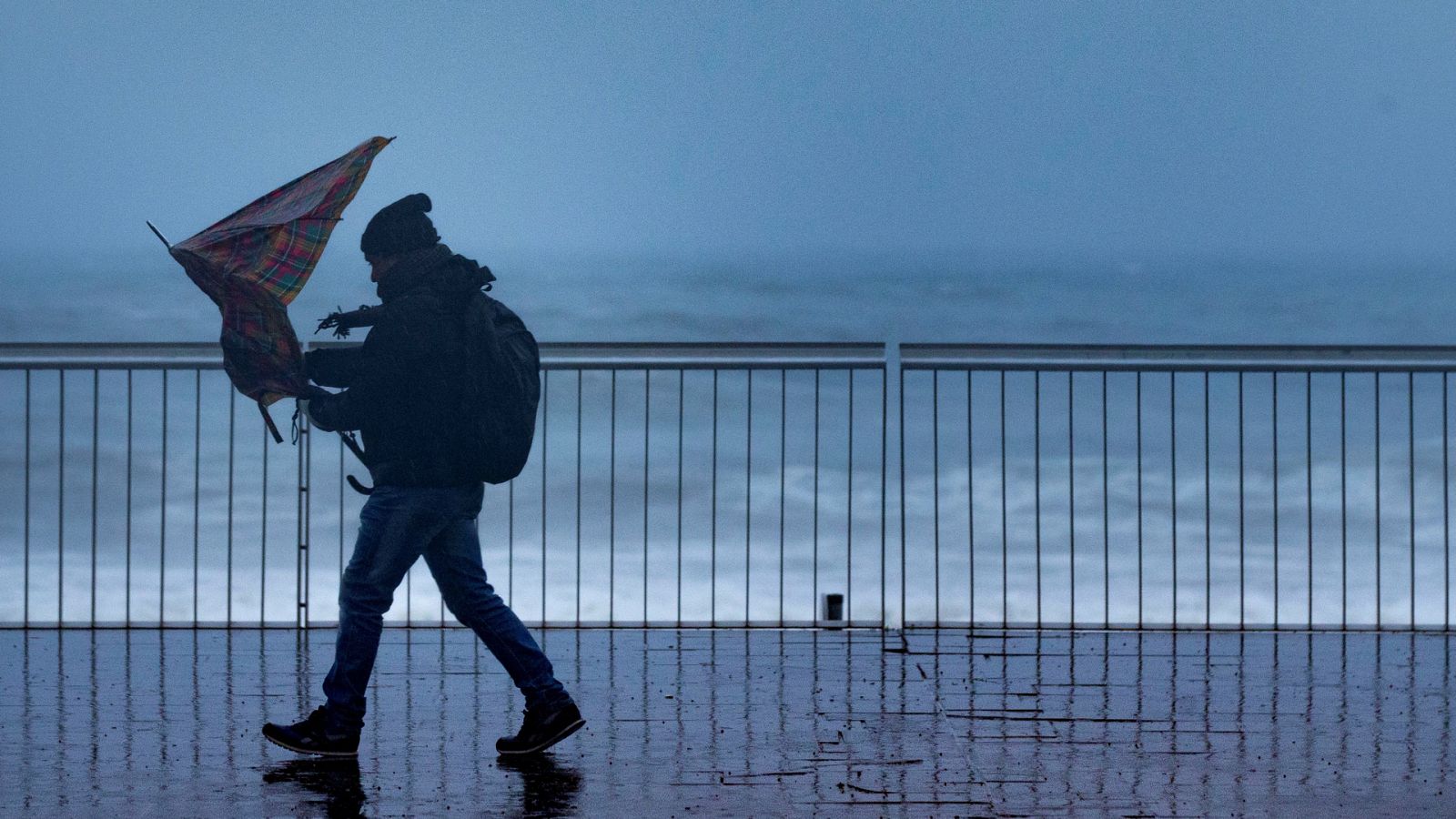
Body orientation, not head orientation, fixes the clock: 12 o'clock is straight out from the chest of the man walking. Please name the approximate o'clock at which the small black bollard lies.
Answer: The small black bollard is roughly at 4 o'clock from the man walking.

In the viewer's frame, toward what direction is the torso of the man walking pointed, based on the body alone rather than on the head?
to the viewer's left

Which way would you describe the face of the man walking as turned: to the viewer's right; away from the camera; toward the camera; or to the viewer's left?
to the viewer's left
